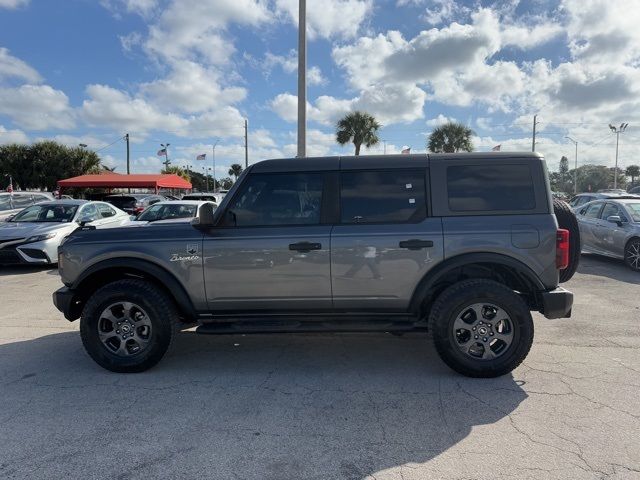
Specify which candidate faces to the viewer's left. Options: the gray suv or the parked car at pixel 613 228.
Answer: the gray suv

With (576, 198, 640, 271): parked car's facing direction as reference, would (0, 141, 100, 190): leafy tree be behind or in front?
behind

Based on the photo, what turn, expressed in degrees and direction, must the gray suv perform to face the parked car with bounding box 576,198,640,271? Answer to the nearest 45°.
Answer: approximately 135° to its right

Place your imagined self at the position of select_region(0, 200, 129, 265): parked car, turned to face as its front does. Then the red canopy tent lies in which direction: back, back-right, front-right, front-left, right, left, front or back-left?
back-right

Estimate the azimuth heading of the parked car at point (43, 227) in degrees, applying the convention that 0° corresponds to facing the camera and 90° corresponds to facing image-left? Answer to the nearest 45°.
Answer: approximately 45°

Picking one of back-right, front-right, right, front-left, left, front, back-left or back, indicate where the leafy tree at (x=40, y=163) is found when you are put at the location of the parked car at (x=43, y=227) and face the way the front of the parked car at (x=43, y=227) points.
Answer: back-right

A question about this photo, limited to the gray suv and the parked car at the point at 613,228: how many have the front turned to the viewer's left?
1

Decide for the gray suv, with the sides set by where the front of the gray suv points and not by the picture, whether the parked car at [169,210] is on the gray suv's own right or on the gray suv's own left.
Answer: on the gray suv's own right

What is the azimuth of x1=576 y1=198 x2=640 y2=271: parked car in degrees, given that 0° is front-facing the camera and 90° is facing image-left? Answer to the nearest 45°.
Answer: approximately 315°

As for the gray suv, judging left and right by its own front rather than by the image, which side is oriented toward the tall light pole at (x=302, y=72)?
right

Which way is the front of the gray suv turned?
to the viewer's left
